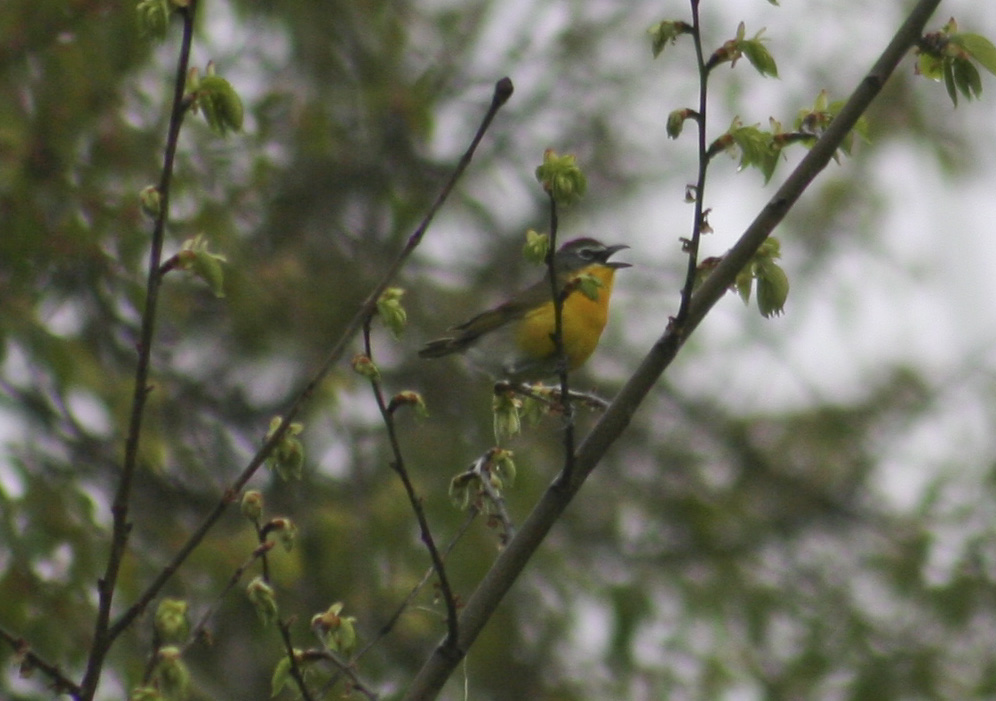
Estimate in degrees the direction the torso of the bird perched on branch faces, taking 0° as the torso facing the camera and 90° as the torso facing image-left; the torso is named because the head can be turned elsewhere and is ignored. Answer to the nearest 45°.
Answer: approximately 270°
